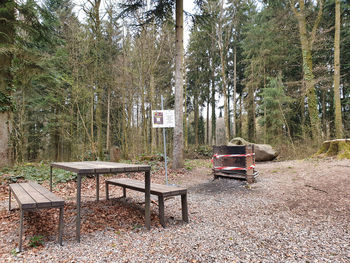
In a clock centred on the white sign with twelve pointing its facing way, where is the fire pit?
The fire pit is roughly at 9 o'clock from the white sign.

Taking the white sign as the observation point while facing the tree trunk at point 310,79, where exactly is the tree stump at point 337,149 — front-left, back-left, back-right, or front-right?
front-right

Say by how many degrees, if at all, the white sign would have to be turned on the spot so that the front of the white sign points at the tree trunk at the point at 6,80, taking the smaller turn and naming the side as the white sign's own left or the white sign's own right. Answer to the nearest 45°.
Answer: approximately 90° to the white sign's own right

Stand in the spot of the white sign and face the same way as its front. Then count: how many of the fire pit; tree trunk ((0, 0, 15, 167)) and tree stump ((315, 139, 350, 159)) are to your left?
2

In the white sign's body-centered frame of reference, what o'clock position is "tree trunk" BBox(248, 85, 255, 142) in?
The tree trunk is roughly at 7 o'clock from the white sign.

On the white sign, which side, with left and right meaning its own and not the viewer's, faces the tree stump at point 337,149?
left

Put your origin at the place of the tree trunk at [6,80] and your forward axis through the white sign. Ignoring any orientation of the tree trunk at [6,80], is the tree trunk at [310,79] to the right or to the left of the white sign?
left

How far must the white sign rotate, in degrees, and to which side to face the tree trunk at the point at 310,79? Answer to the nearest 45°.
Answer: approximately 135° to its left

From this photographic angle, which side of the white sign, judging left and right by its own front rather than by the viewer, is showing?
front
